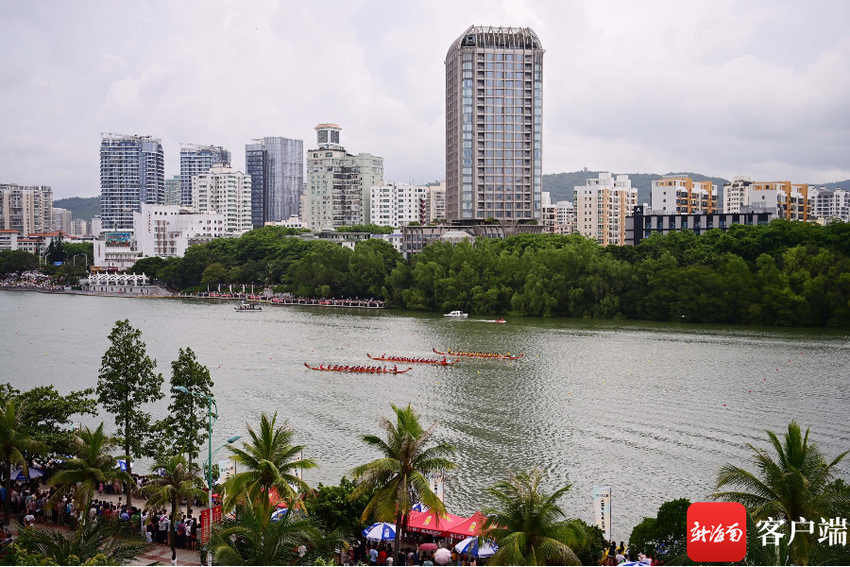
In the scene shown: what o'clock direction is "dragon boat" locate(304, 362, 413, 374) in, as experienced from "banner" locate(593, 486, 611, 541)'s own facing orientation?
The dragon boat is roughly at 5 o'clock from the banner.

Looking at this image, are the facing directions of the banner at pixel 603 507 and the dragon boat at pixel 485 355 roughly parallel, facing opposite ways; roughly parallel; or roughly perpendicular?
roughly perpendicular

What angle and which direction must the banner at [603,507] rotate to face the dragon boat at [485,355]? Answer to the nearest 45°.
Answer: approximately 180°

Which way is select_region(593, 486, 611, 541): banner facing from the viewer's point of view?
toward the camera

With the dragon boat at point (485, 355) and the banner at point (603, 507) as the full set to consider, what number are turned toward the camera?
1

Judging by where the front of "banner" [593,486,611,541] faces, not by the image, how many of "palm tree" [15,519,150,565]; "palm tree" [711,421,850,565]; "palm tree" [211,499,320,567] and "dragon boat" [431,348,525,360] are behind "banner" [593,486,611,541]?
1

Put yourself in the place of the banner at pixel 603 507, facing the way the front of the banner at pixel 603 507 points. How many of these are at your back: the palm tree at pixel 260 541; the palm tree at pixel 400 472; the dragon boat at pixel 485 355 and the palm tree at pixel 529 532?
1
